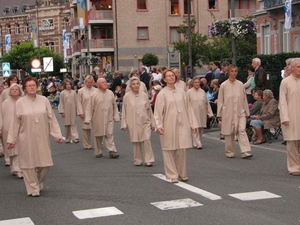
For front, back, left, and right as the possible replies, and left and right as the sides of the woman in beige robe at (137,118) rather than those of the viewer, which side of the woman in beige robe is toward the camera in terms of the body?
front

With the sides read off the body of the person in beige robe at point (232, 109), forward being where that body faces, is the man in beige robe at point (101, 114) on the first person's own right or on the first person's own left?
on the first person's own right

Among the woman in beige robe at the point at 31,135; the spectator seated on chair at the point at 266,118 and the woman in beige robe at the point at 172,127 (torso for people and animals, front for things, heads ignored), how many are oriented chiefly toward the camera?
2

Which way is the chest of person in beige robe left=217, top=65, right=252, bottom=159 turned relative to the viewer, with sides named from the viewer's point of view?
facing the viewer

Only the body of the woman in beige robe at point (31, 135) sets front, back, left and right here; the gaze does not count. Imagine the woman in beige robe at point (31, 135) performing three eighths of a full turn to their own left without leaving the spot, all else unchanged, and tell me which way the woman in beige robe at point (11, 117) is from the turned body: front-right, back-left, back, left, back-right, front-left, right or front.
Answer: front-left

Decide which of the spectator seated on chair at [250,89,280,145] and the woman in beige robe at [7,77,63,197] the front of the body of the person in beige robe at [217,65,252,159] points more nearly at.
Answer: the woman in beige robe

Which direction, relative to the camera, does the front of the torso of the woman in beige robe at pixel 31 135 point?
toward the camera

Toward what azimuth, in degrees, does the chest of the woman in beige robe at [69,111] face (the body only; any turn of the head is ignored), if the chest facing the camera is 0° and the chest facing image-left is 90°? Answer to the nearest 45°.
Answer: approximately 0°

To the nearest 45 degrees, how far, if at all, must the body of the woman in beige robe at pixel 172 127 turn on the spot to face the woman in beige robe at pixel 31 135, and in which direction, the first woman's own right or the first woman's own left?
approximately 90° to the first woman's own right

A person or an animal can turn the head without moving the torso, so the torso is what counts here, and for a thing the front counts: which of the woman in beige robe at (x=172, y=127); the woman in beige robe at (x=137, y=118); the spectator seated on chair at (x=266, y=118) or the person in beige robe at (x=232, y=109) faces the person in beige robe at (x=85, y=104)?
the spectator seated on chair

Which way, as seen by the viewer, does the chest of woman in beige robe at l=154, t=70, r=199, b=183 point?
toward the camera

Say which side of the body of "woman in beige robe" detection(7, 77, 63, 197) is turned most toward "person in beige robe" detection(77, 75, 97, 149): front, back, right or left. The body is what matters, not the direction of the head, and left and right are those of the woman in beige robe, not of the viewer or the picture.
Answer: back

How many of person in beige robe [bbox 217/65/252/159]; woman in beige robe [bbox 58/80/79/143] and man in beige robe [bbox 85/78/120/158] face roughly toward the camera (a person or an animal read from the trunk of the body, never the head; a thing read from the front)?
3

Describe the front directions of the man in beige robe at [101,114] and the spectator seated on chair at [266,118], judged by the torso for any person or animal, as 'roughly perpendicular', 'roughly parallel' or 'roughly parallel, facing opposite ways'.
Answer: roughly perpendicular

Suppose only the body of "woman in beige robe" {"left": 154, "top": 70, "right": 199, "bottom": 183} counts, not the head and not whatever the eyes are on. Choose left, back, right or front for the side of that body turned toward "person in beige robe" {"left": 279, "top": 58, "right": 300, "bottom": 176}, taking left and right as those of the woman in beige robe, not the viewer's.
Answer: left

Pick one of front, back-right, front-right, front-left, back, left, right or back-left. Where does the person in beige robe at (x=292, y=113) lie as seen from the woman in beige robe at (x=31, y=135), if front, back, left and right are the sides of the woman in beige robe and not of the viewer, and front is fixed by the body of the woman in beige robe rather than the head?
left
